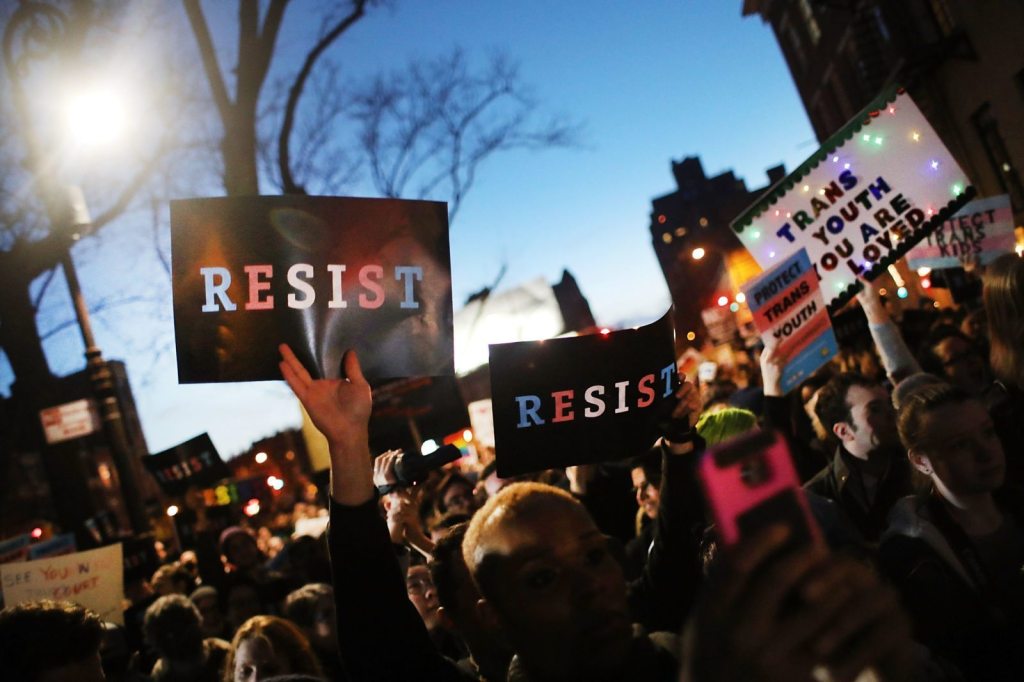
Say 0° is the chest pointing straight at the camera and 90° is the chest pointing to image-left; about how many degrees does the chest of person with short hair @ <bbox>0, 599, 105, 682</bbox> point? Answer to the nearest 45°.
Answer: approximately 180°

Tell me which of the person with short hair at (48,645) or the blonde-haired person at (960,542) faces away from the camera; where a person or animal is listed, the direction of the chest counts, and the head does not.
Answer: the person with short hair

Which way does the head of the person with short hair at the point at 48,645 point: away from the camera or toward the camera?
away from the camera

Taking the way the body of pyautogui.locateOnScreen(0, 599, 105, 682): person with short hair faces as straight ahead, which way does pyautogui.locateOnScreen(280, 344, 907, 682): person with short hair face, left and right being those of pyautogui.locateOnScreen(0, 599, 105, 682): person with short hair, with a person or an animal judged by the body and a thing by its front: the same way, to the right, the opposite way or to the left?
the opposite way

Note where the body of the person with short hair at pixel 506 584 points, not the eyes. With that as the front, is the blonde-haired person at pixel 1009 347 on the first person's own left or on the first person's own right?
on the first person's own left

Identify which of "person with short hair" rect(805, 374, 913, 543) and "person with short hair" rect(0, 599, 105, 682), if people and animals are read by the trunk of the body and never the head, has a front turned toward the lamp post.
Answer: "person with short hair" rect(0, 599, 105, 682)

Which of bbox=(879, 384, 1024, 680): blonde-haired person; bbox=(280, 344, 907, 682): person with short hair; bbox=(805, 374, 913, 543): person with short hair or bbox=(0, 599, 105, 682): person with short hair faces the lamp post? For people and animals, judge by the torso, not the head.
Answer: bbox=(0, 599, 105, 682): person with short hair
